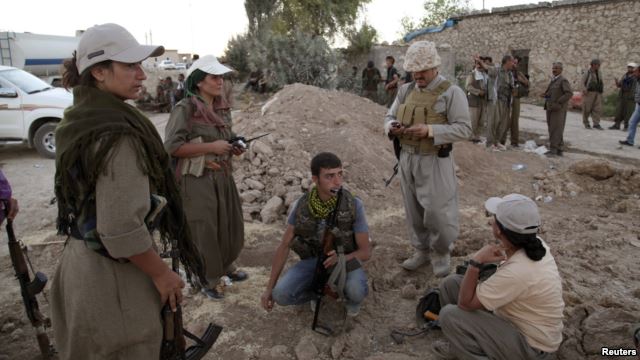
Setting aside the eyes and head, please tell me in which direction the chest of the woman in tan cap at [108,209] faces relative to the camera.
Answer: to the viewer's right

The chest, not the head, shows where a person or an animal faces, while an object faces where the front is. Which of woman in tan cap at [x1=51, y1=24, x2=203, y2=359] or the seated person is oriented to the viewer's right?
the woman in tan cap

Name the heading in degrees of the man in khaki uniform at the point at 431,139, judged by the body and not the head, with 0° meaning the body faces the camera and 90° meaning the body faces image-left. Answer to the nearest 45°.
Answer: approximately 45°

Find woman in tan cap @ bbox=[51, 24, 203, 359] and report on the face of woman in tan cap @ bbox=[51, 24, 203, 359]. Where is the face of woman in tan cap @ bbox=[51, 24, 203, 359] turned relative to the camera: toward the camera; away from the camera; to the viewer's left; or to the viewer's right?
to the viewer's right

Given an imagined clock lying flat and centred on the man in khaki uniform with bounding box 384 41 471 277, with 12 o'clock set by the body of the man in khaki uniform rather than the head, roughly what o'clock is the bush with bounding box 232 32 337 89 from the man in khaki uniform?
The bush is roughly at 4 o'clock from the man in khaki uniform.

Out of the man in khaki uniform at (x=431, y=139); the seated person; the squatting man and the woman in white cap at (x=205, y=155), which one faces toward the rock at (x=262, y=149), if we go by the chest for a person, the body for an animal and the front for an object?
the seated person

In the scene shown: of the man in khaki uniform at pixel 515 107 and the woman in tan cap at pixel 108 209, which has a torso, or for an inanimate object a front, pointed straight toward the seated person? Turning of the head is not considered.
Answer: the woman in tan cap

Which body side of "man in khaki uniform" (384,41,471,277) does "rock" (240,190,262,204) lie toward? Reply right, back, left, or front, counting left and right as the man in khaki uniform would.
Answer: right

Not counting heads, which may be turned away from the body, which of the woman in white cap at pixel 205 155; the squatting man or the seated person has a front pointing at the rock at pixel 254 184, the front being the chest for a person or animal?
the seated person

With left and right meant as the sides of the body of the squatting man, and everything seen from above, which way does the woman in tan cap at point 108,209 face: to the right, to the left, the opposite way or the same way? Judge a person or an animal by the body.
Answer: to the left

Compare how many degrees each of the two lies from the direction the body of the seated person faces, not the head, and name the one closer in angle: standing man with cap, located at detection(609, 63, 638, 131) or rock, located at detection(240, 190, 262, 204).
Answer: the rock

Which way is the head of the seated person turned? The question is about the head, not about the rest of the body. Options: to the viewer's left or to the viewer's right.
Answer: to the viewer's left

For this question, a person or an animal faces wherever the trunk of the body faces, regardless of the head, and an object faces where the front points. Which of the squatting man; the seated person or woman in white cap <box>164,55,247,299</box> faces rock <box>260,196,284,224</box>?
the seated person

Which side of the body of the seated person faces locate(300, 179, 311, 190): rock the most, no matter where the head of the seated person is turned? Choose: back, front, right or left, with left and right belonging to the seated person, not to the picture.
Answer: front

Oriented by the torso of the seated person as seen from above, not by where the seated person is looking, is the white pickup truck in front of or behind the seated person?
in front

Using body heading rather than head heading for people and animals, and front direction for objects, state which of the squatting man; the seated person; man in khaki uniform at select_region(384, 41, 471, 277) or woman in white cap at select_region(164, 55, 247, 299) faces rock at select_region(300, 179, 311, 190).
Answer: the seated person
